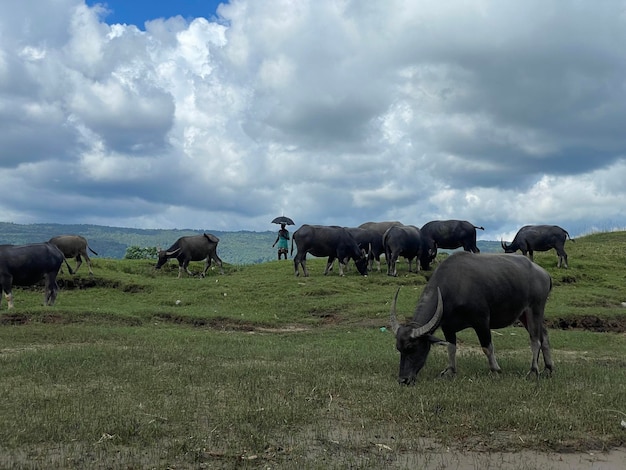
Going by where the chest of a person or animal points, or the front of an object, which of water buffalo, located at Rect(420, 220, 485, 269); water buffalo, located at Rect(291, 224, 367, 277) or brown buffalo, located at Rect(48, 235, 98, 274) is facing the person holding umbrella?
water buffalo, located at Rect(420, 220, 485, 269)

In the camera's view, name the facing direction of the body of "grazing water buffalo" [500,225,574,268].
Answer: to the viewer's left

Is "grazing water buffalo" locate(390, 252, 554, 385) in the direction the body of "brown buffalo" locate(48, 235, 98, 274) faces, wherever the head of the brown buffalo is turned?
no

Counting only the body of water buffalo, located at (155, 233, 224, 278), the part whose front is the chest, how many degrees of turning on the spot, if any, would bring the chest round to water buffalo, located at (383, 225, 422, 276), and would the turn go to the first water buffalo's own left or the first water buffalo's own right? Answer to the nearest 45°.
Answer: approximately 135° to the first water buffalo's own left

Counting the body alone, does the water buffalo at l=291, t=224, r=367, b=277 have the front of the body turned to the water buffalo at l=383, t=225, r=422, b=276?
yes

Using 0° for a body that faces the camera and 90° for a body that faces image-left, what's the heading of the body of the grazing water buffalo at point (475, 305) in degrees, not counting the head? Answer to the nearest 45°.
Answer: approximately 45°

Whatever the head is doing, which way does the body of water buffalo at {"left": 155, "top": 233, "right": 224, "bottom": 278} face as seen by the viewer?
to the viewer's left

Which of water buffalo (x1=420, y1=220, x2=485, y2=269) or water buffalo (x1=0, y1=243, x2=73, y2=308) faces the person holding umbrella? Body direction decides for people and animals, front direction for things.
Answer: water buffalo (x1=420, y1=220, x2=485, y2=269)

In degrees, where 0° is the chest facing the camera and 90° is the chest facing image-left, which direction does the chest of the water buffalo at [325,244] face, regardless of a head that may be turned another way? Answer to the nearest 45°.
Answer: approximately 270°

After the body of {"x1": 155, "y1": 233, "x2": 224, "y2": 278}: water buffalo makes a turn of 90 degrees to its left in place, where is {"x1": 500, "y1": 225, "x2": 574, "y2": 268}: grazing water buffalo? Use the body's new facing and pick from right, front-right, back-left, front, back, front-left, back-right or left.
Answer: left

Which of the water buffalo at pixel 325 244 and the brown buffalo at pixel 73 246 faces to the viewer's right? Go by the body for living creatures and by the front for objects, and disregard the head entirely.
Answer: the water buffalo

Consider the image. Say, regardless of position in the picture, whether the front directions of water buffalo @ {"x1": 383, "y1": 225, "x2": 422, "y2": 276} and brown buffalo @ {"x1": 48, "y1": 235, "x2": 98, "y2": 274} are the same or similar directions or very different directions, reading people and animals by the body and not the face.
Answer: very different directions

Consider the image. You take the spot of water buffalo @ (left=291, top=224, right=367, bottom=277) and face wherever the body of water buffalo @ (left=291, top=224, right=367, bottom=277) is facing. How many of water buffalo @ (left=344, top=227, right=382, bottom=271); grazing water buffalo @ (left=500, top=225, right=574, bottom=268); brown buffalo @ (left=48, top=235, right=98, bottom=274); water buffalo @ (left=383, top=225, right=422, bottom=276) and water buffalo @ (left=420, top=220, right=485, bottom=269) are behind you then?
1

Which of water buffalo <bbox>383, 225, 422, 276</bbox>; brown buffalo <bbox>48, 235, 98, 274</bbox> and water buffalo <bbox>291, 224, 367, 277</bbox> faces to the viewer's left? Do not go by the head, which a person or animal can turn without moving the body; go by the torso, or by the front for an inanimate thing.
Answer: the brown buffalo

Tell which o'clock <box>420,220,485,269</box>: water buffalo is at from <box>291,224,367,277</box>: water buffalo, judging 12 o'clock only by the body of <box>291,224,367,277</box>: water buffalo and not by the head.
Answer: <box>420,220,485,269</box>: water buffalo is roughly at 11 o'clock from <box>291,224,367,277</box>: water buffalo.

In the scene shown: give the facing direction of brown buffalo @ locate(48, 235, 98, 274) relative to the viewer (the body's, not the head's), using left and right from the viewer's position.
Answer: facing to the left of the viewer
